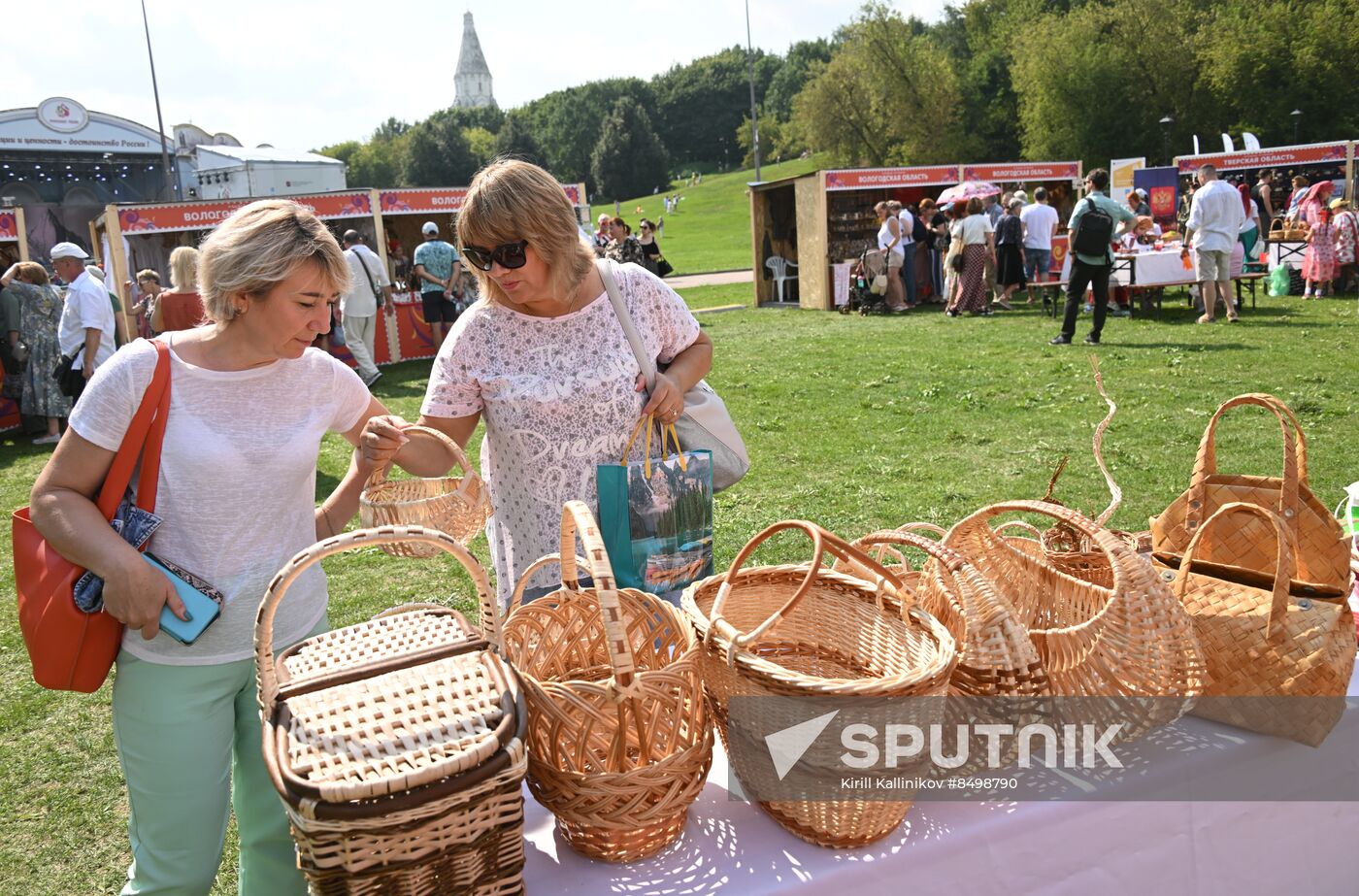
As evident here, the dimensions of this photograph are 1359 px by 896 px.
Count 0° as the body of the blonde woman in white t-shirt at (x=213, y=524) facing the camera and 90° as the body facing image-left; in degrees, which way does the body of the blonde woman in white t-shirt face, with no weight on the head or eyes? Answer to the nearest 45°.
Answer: approximately 315°

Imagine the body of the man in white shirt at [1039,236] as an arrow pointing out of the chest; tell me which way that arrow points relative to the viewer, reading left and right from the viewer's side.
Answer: facing away from the viewer

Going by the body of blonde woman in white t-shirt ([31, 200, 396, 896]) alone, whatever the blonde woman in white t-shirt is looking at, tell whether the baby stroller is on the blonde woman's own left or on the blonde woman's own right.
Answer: on the blonde woman's own left

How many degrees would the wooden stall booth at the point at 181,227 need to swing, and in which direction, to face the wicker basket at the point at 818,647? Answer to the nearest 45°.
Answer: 0° — it already faces it

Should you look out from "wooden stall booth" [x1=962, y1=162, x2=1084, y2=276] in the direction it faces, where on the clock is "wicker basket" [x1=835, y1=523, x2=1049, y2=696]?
The wicker basket is roughly at 12 o'clock from the wooden stall booth.

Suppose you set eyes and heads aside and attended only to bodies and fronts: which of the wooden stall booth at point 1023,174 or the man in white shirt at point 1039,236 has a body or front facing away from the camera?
the man in white shirt

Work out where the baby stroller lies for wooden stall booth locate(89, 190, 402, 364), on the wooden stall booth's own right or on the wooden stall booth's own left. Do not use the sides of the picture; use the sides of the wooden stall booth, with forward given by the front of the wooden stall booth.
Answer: on the wooden stall booth's own left

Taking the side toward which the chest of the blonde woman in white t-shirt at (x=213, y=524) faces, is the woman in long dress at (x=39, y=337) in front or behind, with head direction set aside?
behind

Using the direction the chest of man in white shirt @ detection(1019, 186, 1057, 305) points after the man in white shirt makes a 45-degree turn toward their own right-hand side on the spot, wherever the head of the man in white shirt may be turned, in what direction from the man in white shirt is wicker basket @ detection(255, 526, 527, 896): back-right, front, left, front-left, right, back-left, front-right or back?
back-right

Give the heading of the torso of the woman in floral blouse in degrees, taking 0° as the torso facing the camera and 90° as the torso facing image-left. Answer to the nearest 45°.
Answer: approximately 0°

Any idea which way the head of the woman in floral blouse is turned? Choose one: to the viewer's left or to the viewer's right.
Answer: to the viewer's left
